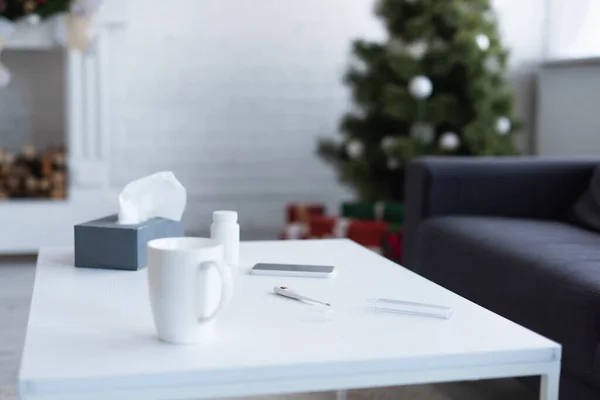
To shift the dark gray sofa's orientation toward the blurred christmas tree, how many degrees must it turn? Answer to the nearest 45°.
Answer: approximately 135° to its right

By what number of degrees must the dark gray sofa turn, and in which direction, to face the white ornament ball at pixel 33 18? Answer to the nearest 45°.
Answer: approximately 45° to its right

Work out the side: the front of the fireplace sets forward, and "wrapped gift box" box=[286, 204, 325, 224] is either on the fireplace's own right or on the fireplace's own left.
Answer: on the fireplace's own left

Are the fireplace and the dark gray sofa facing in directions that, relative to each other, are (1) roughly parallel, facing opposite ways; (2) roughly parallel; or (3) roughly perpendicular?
roughly perpendicular

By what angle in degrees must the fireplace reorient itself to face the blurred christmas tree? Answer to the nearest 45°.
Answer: approximately 90° to its left

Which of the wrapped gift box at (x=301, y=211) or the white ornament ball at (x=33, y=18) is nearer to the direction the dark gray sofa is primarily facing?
the white ornament ball

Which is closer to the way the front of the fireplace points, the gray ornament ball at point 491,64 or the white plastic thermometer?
the white plastic thermometer

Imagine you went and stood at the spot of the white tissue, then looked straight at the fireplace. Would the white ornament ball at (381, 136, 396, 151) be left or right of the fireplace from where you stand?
right

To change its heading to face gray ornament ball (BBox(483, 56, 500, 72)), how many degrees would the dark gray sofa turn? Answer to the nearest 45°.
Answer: approximately 135° to its right

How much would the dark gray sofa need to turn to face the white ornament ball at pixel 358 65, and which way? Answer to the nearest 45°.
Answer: approximately 90° to its right

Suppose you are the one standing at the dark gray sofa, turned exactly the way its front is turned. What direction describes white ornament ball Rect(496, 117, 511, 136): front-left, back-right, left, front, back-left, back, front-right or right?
back-right

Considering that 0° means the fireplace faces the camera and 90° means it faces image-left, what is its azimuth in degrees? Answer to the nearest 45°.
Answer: approximately 0°

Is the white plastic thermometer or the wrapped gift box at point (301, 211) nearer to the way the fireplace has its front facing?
the white plastic thermometer
